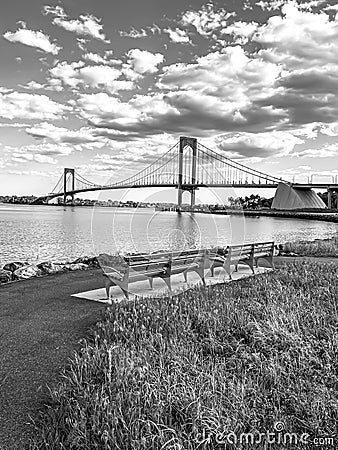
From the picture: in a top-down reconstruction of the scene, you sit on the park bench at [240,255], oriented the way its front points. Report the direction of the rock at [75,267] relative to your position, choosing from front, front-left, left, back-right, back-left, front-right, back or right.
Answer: front-left

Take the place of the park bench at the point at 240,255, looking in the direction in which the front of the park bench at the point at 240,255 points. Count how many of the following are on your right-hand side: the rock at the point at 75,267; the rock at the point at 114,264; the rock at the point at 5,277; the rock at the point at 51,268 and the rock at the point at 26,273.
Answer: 0

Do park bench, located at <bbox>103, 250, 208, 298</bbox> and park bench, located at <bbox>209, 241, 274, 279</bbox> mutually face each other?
no

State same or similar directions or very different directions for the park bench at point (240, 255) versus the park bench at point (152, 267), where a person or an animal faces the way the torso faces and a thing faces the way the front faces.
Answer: same or similar directions

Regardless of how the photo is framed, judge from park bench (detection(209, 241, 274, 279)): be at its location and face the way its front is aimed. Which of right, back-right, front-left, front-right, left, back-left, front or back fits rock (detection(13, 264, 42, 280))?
front-left

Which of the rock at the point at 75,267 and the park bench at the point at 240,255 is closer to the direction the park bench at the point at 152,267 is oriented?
the rock

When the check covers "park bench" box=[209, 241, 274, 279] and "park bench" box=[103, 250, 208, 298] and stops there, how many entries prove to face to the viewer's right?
0

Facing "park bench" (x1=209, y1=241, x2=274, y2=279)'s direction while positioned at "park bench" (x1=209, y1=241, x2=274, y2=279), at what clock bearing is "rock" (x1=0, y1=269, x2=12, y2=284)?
The rock is roughly at 10 o'clock from the park bench.

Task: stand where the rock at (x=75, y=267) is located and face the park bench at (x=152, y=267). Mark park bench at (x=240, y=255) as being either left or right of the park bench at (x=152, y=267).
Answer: left

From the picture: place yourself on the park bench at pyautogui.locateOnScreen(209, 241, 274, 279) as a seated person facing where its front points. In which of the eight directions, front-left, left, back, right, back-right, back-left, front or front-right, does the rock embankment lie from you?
front-left

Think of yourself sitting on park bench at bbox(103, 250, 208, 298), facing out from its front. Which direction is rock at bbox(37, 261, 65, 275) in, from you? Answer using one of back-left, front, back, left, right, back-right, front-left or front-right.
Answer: front

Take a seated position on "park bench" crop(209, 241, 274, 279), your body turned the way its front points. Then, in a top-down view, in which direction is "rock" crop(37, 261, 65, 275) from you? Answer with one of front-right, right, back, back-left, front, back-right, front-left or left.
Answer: front-left

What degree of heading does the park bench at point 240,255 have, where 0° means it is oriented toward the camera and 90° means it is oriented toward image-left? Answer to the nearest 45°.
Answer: approximately 135°

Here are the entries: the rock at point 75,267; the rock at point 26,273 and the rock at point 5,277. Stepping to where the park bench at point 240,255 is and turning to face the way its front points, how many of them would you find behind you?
0

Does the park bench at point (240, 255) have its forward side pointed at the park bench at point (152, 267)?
no

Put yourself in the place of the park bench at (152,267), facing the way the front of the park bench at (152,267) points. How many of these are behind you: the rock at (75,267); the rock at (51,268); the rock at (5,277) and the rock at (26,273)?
0

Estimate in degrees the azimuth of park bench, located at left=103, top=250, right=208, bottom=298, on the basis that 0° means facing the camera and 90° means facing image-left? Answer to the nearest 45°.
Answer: approximately 135°
